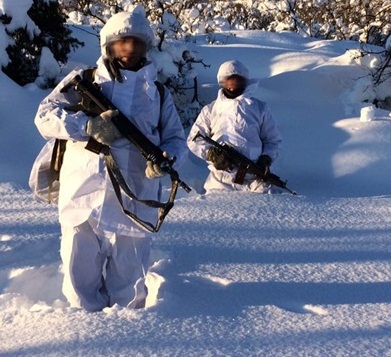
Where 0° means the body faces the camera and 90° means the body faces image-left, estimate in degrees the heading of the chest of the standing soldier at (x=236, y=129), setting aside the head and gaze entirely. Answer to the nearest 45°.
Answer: approximately 0°

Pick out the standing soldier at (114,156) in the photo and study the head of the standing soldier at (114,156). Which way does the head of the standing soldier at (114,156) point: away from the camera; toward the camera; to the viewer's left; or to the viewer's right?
toward the camera

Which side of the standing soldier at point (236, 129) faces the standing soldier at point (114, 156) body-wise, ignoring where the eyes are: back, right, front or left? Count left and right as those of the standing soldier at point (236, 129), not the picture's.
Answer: front

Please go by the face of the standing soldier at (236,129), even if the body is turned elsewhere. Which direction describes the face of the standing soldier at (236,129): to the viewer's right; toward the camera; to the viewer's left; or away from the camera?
toward the camera

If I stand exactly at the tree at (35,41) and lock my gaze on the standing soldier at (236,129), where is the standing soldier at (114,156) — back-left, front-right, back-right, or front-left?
front-right

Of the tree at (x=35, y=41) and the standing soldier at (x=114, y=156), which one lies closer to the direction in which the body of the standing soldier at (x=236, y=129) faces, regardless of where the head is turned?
the standing soldier

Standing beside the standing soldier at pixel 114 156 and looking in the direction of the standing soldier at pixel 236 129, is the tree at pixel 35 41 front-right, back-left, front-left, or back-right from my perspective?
front-left

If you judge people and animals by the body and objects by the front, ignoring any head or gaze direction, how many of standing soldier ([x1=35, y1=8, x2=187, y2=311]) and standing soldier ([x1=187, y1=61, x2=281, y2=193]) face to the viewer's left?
0

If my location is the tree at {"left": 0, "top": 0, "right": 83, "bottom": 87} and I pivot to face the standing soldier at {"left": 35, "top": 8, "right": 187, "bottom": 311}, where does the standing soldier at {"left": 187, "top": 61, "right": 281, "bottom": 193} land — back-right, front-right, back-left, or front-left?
front-left

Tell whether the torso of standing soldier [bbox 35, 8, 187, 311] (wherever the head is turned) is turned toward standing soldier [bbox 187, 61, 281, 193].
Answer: no

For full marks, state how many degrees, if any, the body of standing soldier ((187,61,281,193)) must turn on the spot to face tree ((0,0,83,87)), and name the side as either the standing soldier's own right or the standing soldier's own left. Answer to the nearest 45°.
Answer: approximately 135° to the standing soldier's own right

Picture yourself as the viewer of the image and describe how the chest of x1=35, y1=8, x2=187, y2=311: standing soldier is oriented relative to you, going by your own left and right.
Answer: facing the viewer and to the right of the viewer

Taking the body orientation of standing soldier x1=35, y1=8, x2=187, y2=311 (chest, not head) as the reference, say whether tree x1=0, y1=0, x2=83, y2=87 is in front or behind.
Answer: behind
